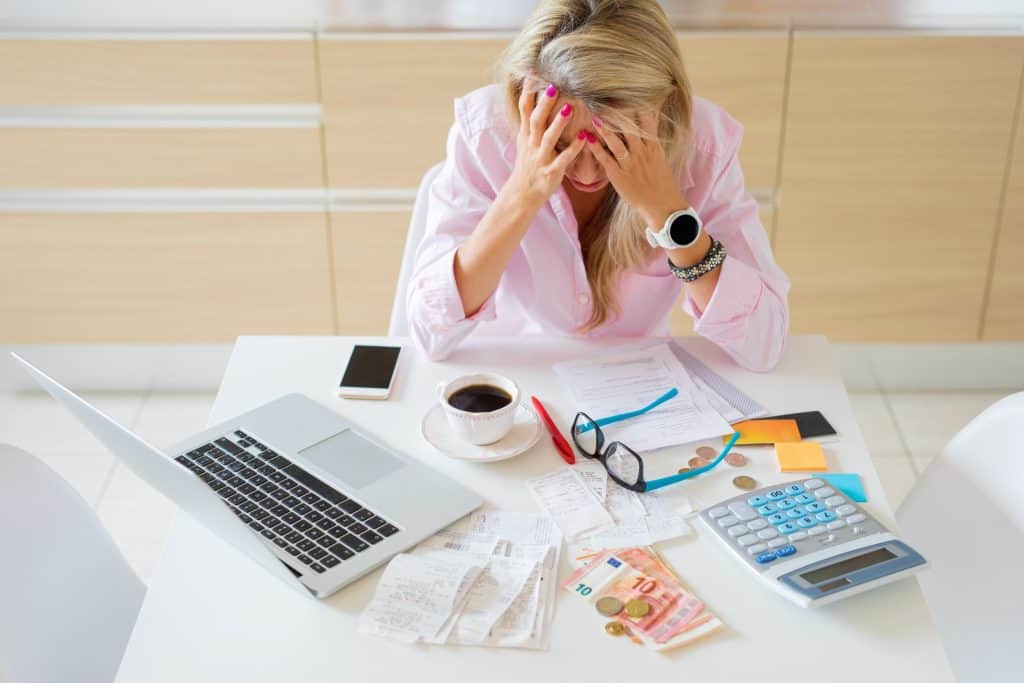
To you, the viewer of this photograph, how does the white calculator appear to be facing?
facing away from the viewer and to the left of the viewer

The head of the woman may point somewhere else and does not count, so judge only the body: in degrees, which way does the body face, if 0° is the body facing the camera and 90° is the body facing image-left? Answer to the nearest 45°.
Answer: approximately 0°

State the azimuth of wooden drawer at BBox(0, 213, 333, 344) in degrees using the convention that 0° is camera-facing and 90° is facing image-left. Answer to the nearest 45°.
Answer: approximately 0°

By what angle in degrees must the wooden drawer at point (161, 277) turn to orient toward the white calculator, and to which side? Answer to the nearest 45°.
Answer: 0° — it already faces it

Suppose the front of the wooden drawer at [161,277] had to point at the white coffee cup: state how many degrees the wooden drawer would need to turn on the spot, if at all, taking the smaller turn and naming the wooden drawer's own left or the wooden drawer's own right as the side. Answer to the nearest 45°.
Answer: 0° — it already faces it

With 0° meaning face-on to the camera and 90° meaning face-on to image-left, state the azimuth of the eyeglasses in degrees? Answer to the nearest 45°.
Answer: approximately 45°
